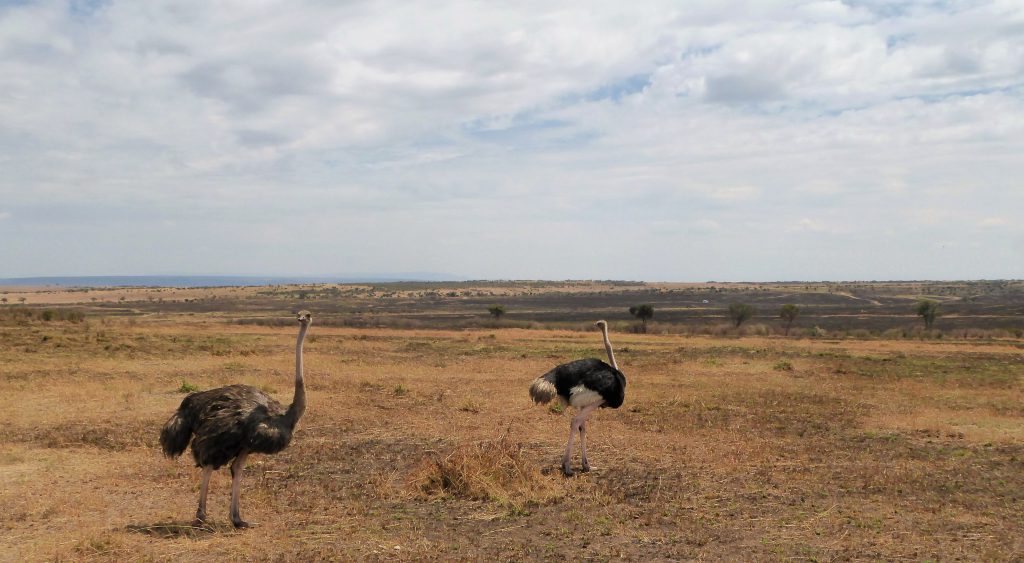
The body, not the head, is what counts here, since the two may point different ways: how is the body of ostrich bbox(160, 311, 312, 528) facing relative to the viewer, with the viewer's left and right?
facing to the right of the viewer

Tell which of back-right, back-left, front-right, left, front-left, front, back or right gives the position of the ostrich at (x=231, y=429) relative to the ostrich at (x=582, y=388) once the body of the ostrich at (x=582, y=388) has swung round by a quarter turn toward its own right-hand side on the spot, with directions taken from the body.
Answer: front-right

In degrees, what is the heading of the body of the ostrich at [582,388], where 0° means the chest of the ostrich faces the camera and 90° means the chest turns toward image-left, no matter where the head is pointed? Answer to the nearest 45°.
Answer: approximately 270°
